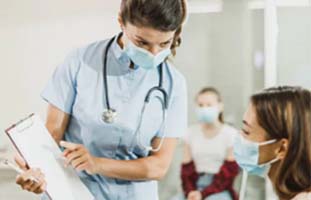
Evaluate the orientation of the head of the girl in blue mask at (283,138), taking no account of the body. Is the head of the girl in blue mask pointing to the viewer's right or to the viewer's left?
to the viewer's left

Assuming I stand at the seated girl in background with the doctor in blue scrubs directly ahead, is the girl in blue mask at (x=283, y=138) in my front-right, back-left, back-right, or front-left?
front-left

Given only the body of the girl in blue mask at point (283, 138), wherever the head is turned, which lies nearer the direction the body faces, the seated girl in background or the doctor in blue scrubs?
the doctor in blue scrubs

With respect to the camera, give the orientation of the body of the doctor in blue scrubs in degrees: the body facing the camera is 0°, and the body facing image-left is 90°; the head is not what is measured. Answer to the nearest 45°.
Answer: approximately 0°

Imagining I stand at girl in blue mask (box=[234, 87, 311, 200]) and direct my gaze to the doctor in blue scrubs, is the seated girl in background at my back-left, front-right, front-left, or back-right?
front-right

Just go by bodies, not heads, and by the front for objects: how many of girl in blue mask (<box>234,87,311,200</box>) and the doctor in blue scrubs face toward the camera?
1

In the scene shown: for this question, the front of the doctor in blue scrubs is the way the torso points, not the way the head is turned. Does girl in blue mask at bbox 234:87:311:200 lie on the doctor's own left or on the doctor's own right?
on the doctor's own left

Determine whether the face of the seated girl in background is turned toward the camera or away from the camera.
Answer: toward the camera

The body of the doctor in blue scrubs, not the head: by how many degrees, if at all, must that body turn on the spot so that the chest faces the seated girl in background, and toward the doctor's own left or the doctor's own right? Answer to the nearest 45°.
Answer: approximately 135° to the doctor's own left

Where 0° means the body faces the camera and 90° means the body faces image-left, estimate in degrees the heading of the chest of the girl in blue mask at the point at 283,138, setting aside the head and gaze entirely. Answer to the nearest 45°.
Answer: approximately 90°

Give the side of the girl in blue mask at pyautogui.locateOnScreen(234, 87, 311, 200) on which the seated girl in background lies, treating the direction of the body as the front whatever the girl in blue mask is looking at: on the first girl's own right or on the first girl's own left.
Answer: on the first girl's own right

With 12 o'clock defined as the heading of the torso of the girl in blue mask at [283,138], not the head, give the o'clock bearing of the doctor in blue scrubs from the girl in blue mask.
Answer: The doctor in blue scrubs is roughly at 12 o'clock from the girl in blue mask.
